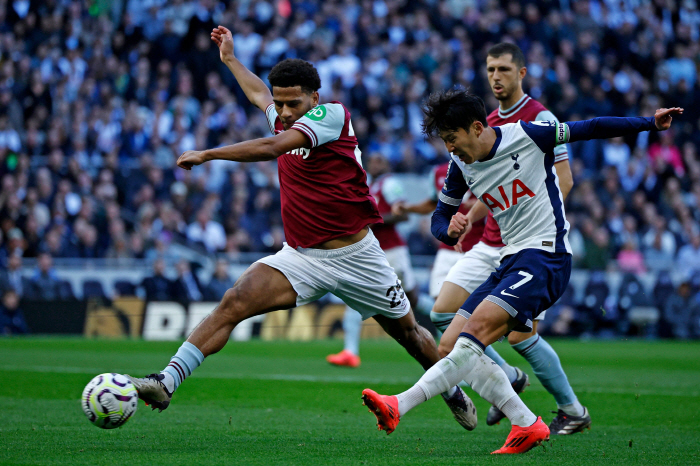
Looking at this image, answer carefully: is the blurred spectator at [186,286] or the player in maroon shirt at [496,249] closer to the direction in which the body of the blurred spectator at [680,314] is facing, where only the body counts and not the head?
the player in maroon shirt

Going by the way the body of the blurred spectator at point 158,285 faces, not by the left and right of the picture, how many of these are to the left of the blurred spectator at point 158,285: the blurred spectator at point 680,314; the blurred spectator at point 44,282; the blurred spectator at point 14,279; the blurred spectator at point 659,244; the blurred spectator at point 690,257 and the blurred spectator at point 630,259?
4

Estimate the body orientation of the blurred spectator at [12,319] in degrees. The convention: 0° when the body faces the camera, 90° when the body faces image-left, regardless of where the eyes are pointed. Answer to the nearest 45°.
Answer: approximately 0°

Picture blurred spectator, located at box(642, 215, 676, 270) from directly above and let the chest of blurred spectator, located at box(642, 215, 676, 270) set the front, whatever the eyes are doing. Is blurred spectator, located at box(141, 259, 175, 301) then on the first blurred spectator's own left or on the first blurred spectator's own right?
on the first blurred spectator's own right

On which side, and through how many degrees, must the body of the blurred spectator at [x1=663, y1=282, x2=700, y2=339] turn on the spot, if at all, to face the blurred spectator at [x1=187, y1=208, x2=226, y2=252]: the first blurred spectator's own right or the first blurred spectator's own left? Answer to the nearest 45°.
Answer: approximately 45° to the first blurred spectator's own right

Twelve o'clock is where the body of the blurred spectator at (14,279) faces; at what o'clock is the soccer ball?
The soccer ball is roughly at 12 o'clock from the blurred spectator.
